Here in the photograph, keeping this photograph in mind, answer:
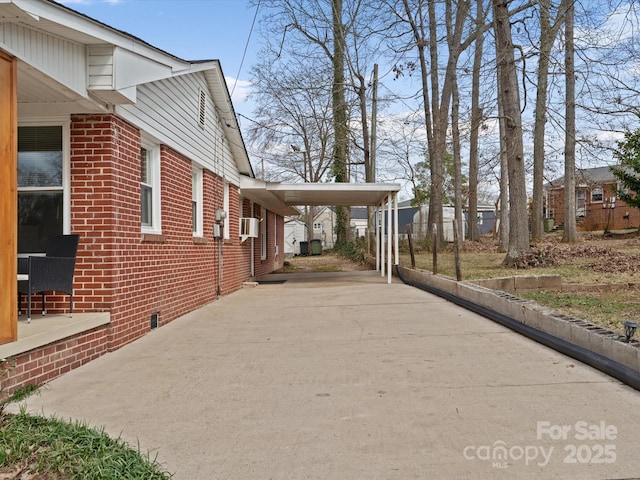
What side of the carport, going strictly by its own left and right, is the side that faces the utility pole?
back

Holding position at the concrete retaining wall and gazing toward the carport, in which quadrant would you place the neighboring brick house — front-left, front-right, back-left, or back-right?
front-right

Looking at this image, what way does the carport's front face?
toward the camera

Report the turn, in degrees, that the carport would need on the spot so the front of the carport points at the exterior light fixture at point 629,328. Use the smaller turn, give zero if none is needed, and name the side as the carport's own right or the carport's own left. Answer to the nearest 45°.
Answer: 0° — it already faces it

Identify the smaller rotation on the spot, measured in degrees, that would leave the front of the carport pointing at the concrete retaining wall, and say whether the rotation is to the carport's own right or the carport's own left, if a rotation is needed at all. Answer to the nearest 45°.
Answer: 0° — it already faces it

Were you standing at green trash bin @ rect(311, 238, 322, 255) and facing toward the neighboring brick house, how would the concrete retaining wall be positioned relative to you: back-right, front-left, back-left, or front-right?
back-right

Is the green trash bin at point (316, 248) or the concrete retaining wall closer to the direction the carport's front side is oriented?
the concrete retaining wall

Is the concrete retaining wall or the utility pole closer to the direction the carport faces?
the concrete retaining wall

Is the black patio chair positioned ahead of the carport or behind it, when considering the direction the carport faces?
ahead

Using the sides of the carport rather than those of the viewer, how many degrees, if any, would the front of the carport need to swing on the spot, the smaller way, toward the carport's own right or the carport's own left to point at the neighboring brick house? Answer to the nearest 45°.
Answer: approximately 135° to the carport's own left

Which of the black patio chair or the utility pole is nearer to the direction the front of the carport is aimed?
the black patio chair

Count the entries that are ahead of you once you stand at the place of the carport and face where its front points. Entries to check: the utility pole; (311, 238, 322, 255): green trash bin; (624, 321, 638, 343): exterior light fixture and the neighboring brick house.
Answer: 1

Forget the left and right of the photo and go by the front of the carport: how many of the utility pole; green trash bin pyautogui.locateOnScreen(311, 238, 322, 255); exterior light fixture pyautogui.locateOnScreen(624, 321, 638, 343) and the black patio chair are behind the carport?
2

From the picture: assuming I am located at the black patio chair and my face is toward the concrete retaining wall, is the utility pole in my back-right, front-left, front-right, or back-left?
front-left

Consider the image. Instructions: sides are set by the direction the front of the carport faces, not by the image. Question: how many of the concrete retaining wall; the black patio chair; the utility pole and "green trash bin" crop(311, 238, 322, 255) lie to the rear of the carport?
2
